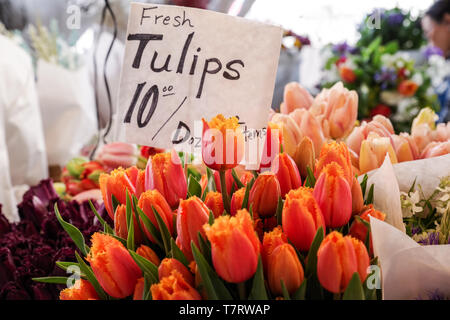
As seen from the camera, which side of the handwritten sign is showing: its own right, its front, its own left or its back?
front

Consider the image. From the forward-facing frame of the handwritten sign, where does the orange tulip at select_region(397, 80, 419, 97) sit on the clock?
The orange tulip is roughly at 7 o'clock from the handwritten sign.
